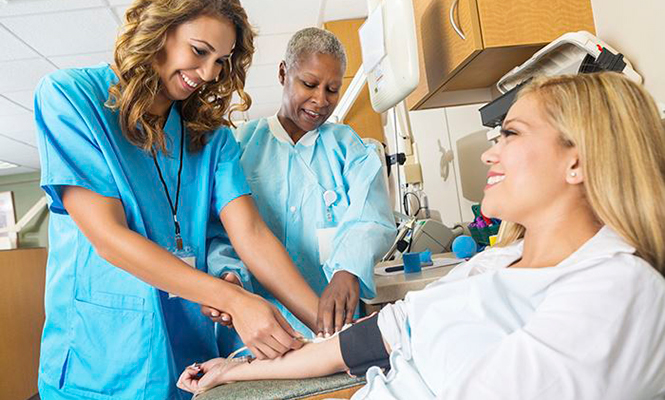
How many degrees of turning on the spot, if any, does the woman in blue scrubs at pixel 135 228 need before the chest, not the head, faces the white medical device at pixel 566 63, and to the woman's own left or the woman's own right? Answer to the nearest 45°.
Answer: approximately 45° to the woman's own left

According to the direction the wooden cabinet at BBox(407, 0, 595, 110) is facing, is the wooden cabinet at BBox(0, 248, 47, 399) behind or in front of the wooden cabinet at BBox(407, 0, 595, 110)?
in front

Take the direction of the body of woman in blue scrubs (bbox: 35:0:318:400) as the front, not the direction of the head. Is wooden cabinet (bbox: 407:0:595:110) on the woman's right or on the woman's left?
on the woman's left

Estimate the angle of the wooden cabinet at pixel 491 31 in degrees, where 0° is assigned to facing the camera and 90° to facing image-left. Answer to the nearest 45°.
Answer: approximately 90°

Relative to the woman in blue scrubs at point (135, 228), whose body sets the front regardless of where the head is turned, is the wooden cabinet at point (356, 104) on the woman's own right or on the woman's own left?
on the woman's own left

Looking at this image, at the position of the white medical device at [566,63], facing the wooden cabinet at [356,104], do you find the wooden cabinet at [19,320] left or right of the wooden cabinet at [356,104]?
left

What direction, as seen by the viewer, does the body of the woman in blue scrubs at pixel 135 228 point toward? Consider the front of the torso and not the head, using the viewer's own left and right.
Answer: facing the viewer and to the right of the viewer

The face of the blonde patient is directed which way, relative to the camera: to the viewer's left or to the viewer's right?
to the viewer's left

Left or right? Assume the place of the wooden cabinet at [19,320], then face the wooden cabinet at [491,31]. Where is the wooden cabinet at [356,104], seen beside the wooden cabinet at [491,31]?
left

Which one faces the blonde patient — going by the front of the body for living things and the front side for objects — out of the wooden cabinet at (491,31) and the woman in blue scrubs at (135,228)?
the woman in blue scrubs
